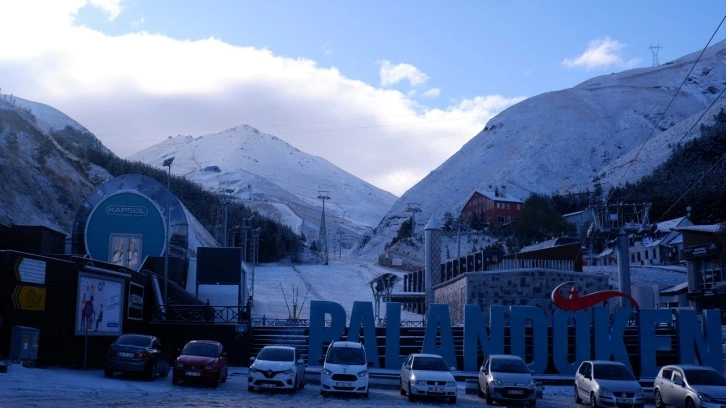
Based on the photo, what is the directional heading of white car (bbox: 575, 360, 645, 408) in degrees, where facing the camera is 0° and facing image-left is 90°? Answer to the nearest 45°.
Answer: approximately 315°

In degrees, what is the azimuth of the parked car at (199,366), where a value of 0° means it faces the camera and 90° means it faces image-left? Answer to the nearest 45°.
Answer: approximately 0°

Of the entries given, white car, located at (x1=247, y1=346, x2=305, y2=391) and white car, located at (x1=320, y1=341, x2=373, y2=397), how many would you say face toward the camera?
2

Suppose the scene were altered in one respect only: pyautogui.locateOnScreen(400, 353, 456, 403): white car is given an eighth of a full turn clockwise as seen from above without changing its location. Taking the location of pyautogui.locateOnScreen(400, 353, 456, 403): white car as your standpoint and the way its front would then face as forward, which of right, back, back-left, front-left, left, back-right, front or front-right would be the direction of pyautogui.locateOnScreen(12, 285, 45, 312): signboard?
right

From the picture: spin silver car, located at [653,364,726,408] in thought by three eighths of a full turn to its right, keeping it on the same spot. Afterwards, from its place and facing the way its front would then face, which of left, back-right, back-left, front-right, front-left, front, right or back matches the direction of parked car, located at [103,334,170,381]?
front

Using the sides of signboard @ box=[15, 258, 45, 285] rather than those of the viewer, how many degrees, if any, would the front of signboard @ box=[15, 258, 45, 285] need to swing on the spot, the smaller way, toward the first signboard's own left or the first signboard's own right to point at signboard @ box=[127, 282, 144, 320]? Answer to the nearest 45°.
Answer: approximately 90° to the first signboard's own left

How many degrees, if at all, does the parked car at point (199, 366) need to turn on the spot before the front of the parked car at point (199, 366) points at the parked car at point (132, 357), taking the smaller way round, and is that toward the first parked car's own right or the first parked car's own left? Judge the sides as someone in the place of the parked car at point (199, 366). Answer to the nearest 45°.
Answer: approximately 90° to the first parked car's own right

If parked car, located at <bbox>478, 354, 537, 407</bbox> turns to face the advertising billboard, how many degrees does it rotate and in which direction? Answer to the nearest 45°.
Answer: approximately 135° to its right

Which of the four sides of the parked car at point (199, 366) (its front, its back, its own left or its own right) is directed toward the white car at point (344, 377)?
left

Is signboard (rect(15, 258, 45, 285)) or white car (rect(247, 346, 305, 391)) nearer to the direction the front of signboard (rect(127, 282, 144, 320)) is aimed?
the white car

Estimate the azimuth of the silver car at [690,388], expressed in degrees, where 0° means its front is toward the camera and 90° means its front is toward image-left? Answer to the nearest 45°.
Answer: approximately 315°

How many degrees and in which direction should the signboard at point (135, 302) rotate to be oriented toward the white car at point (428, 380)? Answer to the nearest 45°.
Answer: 0° — it already faces it
